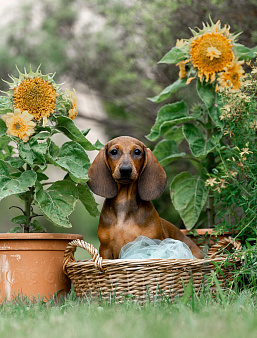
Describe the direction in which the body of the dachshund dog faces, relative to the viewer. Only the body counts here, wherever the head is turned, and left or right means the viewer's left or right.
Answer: facing the viewer and to the left of the viewer

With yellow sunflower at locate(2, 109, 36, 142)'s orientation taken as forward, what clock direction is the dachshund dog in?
The dachshund dog is roughly at 9 o'clock from the yellow sunflower.

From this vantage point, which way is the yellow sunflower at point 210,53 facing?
toward the camera

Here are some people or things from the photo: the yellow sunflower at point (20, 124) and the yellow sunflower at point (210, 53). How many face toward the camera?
2

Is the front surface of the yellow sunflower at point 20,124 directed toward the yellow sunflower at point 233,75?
no

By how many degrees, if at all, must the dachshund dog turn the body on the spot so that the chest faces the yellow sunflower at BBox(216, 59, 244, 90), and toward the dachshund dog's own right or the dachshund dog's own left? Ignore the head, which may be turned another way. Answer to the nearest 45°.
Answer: approximately 135° to the dachshund dog's own left

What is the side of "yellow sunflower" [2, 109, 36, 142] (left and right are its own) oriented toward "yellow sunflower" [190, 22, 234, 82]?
left
